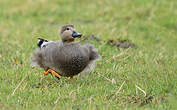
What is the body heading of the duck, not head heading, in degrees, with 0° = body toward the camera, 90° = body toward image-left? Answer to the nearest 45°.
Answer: approximately 315°
